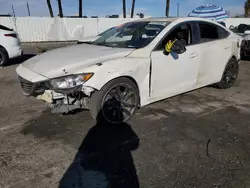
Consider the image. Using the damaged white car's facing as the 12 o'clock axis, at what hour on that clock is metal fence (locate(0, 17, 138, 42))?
The metal fence is roughly at 4 o'clock from the damaged white car.

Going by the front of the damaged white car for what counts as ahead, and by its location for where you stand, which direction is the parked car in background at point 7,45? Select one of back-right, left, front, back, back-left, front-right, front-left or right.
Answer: right
